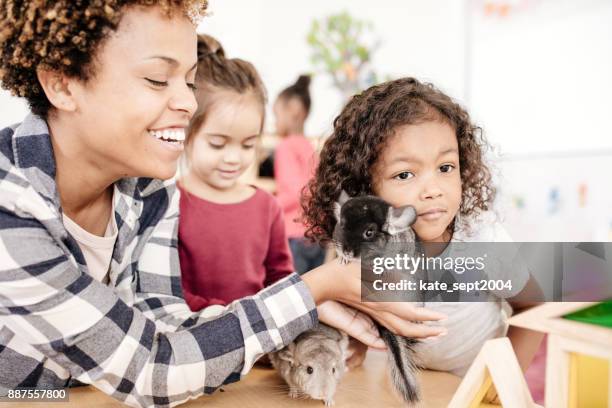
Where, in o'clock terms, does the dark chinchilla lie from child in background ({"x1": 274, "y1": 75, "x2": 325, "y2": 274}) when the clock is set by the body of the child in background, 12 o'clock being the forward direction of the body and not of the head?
The dark chinchilla is roughly at 9 o'clock from the child in background.

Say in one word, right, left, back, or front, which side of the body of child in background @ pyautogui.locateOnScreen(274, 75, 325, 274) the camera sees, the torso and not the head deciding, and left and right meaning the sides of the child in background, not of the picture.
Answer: left

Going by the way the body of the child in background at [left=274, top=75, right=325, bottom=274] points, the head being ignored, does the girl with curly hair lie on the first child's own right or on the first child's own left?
on the first child's own left

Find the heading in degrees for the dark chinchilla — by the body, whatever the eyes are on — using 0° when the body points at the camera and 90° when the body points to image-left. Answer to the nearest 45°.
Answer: approximately 45°

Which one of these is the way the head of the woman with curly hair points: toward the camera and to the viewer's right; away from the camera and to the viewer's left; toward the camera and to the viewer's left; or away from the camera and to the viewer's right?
toward the camera and to the viewer's right

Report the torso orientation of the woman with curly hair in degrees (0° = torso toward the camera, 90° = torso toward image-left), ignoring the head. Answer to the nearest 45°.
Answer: approximately 315°

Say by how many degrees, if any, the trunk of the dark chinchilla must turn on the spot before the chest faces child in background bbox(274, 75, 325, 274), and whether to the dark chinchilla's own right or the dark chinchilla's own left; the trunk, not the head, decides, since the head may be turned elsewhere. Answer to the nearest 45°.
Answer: approximately 135° to the dark chinchilla's own right
